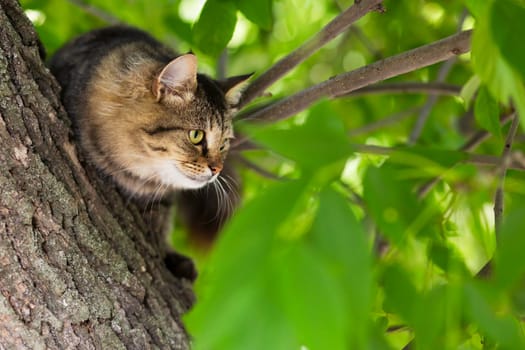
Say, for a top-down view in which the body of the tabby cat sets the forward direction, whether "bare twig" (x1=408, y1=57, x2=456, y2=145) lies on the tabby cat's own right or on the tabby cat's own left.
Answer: on the tabby cat's own left

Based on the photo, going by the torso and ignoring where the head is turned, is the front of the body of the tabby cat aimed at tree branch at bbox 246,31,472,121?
no

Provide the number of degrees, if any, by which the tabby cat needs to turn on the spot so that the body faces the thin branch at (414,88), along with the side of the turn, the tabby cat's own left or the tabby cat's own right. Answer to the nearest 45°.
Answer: approximately 45° to the tabby cat's own left

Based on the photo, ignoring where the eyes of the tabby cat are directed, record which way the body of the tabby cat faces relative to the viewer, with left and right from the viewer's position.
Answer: facing the viewer and to the right of the viewer
